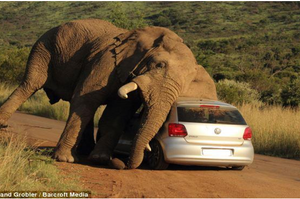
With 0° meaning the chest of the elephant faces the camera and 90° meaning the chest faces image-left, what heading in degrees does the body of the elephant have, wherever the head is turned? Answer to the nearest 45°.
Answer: approximately 315°

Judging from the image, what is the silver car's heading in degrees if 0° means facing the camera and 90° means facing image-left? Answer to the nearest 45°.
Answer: approximately 135°

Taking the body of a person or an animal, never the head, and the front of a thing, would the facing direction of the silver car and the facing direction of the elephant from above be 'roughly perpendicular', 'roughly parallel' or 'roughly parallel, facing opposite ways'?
roughly parallel, facing opposite ways

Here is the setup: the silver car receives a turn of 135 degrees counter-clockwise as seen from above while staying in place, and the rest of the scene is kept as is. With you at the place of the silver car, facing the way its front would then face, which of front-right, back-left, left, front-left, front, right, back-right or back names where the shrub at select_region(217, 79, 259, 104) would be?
back

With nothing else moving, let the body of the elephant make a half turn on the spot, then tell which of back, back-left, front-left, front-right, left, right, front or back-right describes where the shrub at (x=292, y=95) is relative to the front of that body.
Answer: right
